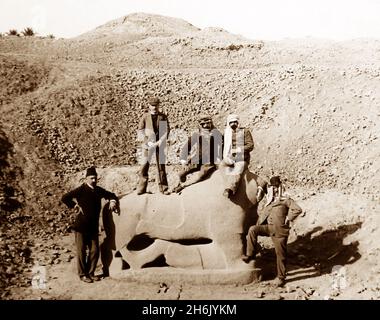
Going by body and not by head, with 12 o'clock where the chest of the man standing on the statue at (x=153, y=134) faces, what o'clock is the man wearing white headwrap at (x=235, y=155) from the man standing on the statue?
The man wearing white headwrap is roughly at 10 o'clock from the man standing on the statue.

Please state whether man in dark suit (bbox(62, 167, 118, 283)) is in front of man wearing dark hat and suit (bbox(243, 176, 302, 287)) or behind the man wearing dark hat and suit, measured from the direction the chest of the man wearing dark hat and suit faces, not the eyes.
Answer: in front

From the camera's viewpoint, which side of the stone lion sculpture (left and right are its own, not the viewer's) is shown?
right

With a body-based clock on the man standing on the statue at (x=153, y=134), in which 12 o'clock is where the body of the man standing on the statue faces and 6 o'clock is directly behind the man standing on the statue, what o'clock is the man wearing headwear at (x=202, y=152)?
The man wearing headwear is roughly at 10 o'clock from the man standing on the statue.

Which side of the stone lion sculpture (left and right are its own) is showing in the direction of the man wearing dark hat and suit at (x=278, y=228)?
front

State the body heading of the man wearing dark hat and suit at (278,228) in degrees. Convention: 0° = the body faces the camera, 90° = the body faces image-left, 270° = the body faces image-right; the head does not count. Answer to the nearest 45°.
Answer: approximately 45°

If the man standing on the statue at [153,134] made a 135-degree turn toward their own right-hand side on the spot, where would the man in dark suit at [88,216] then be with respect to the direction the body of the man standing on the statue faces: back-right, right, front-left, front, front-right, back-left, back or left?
left

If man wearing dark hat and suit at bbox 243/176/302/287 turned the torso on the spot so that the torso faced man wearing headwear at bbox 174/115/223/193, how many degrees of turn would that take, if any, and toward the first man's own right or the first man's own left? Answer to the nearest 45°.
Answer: approximately 45° to the first man's own right

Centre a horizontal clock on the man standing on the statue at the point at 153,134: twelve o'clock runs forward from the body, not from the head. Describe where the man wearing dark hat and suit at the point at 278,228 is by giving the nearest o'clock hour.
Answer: The man wearing dark hat and suit is roughly at 10 o'clock from the man standing on the statue.

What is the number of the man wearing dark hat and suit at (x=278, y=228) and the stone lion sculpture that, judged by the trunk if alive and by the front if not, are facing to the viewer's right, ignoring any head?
1
